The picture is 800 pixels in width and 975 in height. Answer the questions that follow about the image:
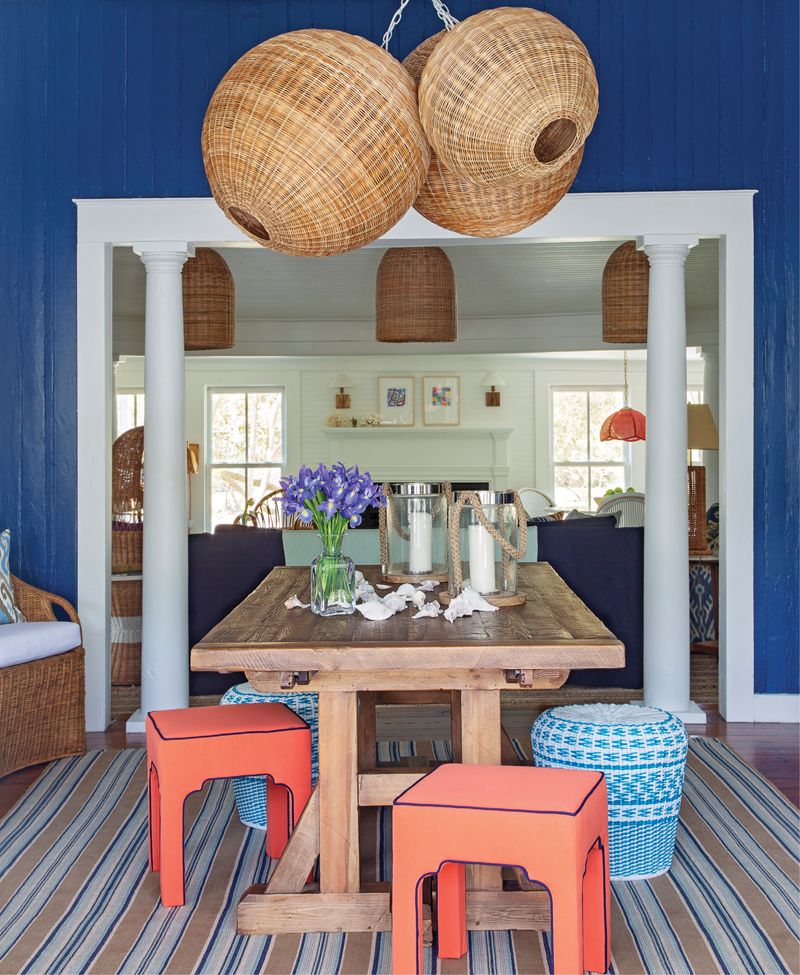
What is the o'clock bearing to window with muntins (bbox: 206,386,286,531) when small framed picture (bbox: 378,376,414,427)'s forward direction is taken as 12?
The window with muntins is roughly at 3 o'clock from the small framed picture.

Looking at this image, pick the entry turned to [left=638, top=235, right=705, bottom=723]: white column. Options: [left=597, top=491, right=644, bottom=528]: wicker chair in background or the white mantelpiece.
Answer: the white mantelpiece

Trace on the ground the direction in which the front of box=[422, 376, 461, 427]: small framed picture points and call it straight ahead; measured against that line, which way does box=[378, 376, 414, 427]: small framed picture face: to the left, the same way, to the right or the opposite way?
the same way

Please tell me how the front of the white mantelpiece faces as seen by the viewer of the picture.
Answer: facing the viewer

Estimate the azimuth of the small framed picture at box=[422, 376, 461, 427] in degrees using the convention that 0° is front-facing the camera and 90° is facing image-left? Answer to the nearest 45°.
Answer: approximately 0°

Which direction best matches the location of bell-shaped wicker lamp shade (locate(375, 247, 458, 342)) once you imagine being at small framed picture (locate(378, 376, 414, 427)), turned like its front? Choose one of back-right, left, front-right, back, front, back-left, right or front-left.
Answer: front

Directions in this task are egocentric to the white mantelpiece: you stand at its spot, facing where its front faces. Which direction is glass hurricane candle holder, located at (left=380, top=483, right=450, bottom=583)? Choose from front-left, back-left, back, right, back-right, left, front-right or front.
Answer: front

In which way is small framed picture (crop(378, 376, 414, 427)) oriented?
toward the camera

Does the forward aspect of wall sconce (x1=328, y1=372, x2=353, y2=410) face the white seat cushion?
yes

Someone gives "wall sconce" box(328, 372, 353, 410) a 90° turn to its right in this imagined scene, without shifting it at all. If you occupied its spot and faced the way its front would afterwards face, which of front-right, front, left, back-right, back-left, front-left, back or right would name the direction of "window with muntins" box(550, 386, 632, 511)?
back

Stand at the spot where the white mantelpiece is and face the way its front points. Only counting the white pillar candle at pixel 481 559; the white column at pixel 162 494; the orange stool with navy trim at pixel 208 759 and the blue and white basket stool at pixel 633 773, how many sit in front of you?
4

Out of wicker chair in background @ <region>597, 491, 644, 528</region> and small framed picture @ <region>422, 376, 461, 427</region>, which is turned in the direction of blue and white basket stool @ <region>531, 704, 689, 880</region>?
the small framed picture

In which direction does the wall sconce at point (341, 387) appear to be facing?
toward the camera

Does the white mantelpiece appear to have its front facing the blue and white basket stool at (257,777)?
yes

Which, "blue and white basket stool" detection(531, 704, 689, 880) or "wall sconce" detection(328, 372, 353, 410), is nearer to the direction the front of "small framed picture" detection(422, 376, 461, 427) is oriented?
the blue and white basket stool

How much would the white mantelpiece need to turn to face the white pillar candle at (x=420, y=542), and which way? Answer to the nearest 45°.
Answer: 0° — it already faces it

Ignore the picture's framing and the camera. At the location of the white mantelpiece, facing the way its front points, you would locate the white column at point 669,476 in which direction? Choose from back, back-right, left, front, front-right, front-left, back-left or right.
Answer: front
